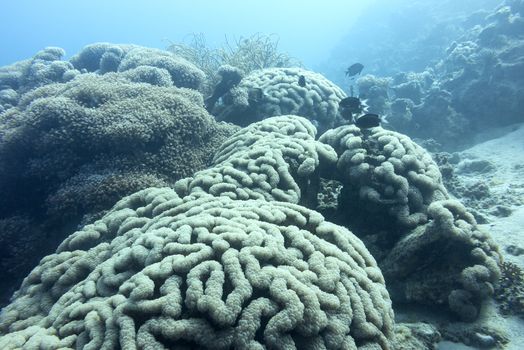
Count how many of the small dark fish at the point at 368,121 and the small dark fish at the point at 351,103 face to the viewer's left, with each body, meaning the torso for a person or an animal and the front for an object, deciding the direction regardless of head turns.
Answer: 2

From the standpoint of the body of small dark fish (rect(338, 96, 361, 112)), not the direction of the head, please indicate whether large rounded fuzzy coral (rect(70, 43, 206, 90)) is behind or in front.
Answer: in front

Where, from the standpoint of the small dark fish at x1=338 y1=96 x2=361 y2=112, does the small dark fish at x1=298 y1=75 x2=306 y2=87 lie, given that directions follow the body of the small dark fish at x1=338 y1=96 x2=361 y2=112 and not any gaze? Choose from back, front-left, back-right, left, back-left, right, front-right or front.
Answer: front-right

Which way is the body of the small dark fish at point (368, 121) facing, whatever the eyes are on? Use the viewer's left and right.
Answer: facing to the left of the viewer

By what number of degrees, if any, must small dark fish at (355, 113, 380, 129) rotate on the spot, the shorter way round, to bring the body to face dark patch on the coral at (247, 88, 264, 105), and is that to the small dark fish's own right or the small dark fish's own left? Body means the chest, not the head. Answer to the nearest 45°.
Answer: approximately 45° to the small dark fish's own right

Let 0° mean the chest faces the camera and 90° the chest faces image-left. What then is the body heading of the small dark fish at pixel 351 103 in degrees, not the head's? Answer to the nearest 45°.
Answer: approximately 90°
